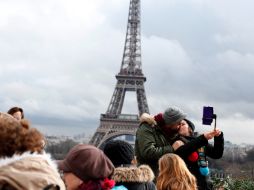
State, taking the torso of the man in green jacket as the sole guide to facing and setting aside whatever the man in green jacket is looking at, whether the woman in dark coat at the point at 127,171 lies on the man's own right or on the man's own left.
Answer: on the man's own right

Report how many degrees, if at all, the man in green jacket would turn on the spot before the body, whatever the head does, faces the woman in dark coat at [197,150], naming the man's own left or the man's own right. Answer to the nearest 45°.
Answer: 0° — they already face them

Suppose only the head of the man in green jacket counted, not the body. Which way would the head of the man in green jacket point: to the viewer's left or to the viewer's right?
to the viewer's right

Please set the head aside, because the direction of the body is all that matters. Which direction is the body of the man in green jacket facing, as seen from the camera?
to the viewer's right
